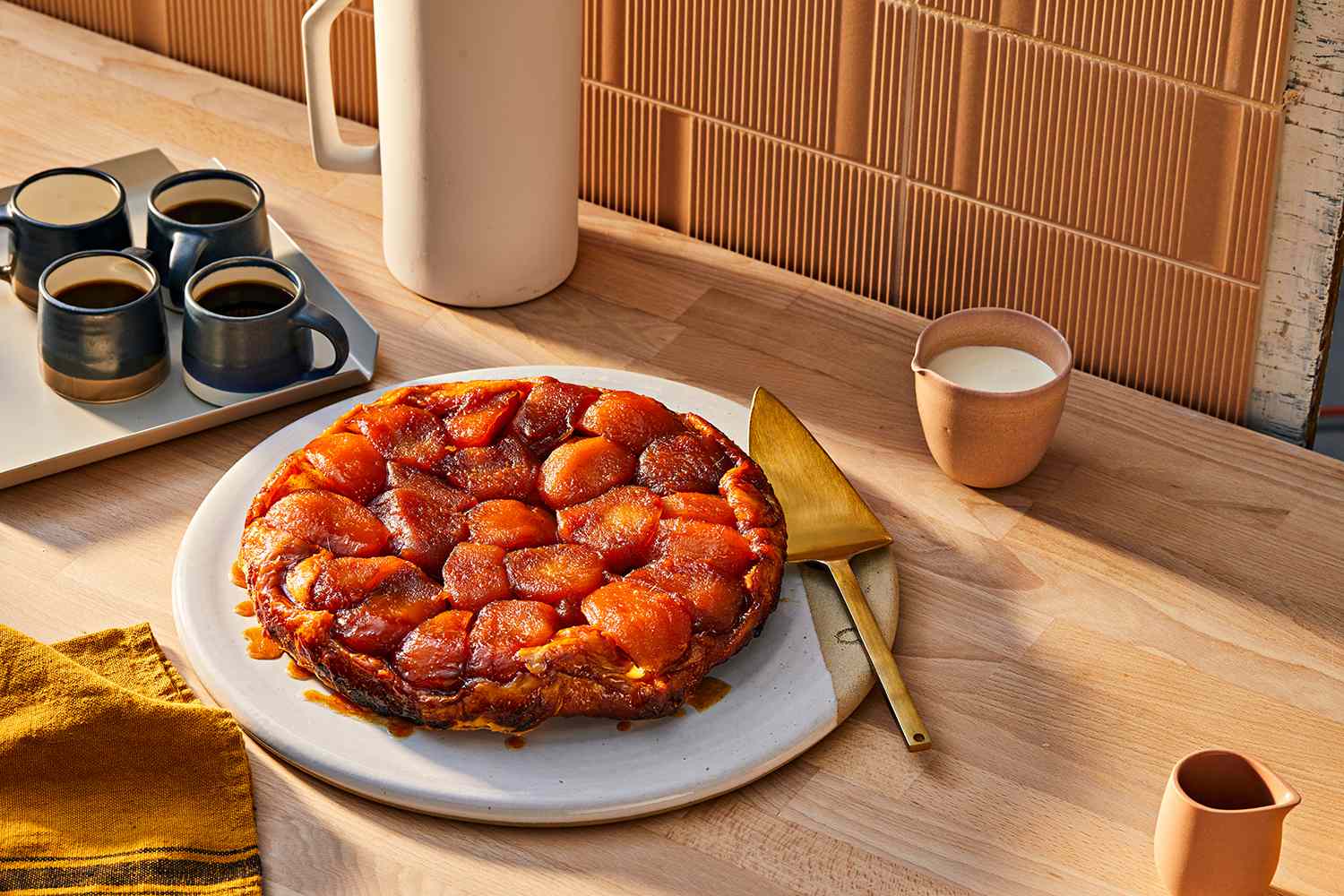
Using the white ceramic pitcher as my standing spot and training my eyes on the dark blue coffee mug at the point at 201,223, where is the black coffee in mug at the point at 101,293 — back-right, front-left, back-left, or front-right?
front-left

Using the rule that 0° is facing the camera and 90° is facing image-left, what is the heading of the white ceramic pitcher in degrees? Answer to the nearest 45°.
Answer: approximately 270°

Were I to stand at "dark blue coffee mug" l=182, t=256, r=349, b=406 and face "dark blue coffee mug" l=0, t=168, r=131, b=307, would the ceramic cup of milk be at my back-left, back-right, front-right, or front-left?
back-right

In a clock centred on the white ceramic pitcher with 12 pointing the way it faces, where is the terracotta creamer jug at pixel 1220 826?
The terracotta creamer jug is roughly at 2 o'clock from the white ceramic pitcher.
